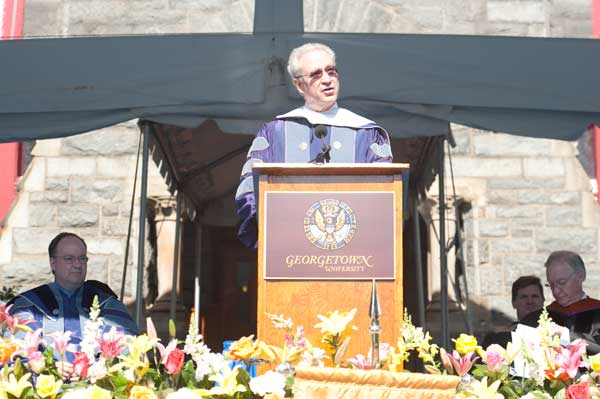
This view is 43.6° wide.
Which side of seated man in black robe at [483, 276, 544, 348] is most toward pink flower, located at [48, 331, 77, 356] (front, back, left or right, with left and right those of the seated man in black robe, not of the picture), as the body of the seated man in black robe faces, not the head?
front

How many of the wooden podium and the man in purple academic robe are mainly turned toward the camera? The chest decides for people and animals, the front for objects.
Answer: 2

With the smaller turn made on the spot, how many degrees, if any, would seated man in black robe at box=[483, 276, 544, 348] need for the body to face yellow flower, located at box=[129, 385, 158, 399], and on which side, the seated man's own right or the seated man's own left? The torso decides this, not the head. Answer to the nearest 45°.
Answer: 0° — they already face it

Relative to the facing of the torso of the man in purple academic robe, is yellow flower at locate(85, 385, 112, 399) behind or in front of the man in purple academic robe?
in front

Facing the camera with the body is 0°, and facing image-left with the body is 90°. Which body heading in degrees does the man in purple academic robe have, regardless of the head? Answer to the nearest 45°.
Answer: approximately 0°

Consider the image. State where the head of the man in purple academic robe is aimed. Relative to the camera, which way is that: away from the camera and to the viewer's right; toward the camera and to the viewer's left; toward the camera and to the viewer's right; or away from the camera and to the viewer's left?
toward the camera and to the viewer's right

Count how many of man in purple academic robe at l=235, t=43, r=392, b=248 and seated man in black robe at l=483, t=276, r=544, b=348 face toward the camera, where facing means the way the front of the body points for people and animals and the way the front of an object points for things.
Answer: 2

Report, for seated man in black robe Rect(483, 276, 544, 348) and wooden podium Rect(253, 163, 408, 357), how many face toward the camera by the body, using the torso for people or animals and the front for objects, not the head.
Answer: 2

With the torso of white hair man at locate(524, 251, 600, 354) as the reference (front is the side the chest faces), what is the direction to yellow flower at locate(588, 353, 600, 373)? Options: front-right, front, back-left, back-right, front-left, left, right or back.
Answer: front-left

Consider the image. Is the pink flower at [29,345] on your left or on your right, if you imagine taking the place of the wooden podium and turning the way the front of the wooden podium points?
on your right
